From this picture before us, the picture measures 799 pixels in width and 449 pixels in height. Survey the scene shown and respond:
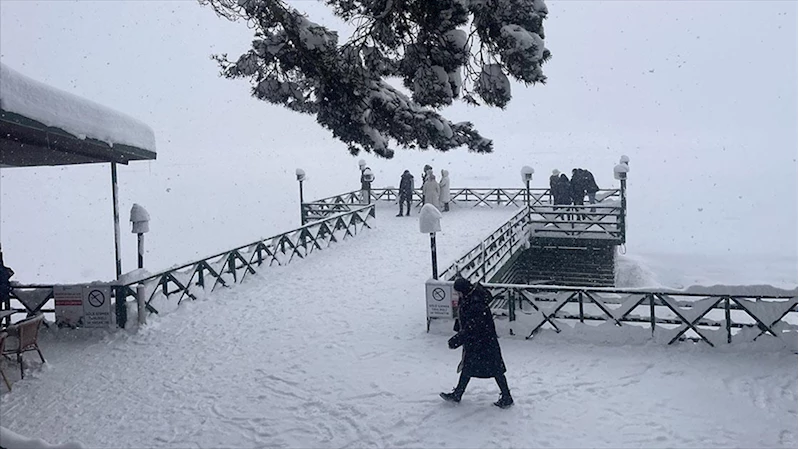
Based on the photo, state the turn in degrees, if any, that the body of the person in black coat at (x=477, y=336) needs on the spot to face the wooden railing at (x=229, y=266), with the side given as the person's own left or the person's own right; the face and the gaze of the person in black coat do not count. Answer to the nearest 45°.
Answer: approximately 45° to the person's own right

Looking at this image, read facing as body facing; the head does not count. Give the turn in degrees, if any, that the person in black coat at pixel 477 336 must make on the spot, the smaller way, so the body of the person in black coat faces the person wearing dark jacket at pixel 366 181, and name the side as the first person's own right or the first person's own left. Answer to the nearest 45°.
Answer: approximately 90° to the first person's own right

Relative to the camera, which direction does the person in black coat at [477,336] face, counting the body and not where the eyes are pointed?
to the viewer's left

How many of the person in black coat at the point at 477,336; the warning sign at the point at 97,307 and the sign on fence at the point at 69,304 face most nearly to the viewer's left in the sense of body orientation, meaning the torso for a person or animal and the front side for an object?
1

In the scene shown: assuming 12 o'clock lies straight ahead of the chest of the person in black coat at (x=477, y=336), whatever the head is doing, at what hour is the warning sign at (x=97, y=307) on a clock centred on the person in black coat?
The warning sign is roughly at 1 o'clock from the person in black coat.

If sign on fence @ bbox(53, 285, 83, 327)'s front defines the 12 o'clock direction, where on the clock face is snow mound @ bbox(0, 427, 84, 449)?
The snow mound is roughly at 12 o'clock from the sign on fence.

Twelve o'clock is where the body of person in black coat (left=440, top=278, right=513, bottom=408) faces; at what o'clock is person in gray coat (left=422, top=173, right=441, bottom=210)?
The person in gray coat is roughly at 3 o'clock from the person in black coat.
